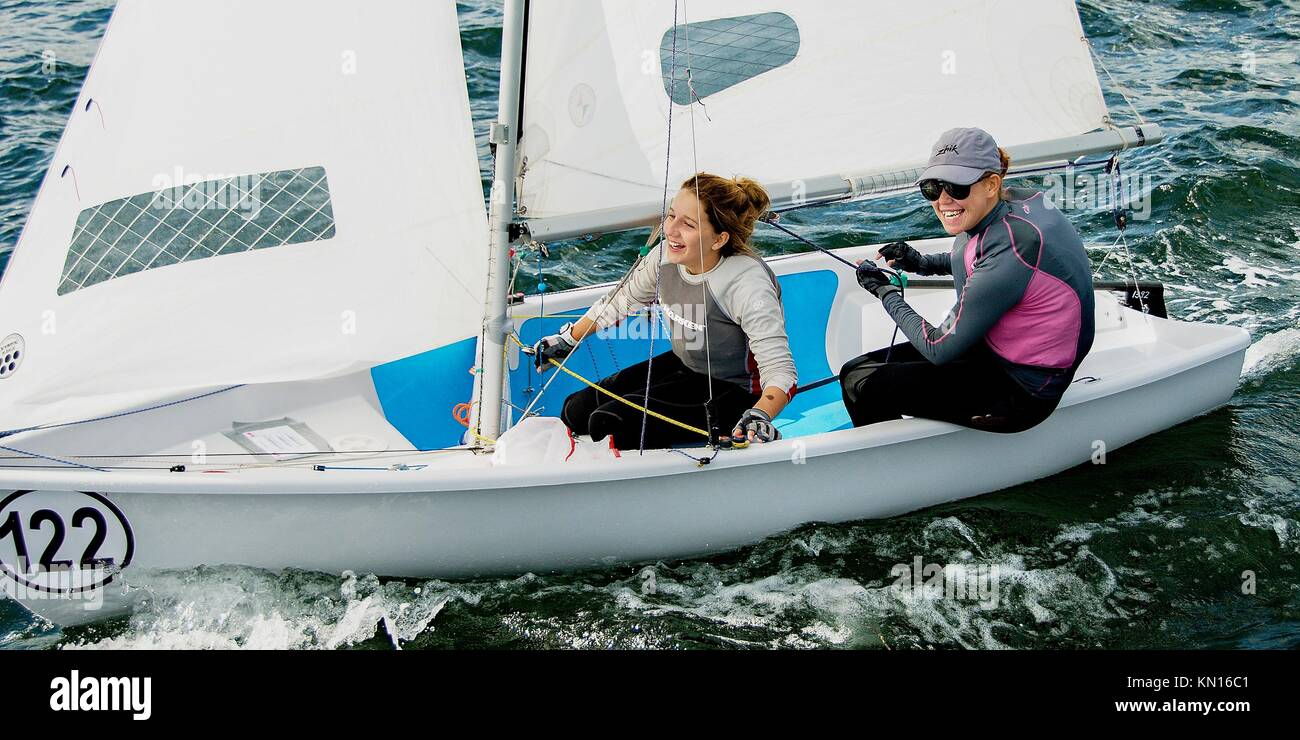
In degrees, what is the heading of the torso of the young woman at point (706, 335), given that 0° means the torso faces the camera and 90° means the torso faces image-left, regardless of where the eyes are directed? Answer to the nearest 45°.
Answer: approximately 45°

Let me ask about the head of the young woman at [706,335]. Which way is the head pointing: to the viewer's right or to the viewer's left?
to the viewer's left

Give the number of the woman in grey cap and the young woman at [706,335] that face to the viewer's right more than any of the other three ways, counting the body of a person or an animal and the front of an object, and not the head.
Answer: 0

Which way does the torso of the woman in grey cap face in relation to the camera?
to the viewer's left

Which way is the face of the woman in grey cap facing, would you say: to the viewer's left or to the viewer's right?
to the viewer's left
